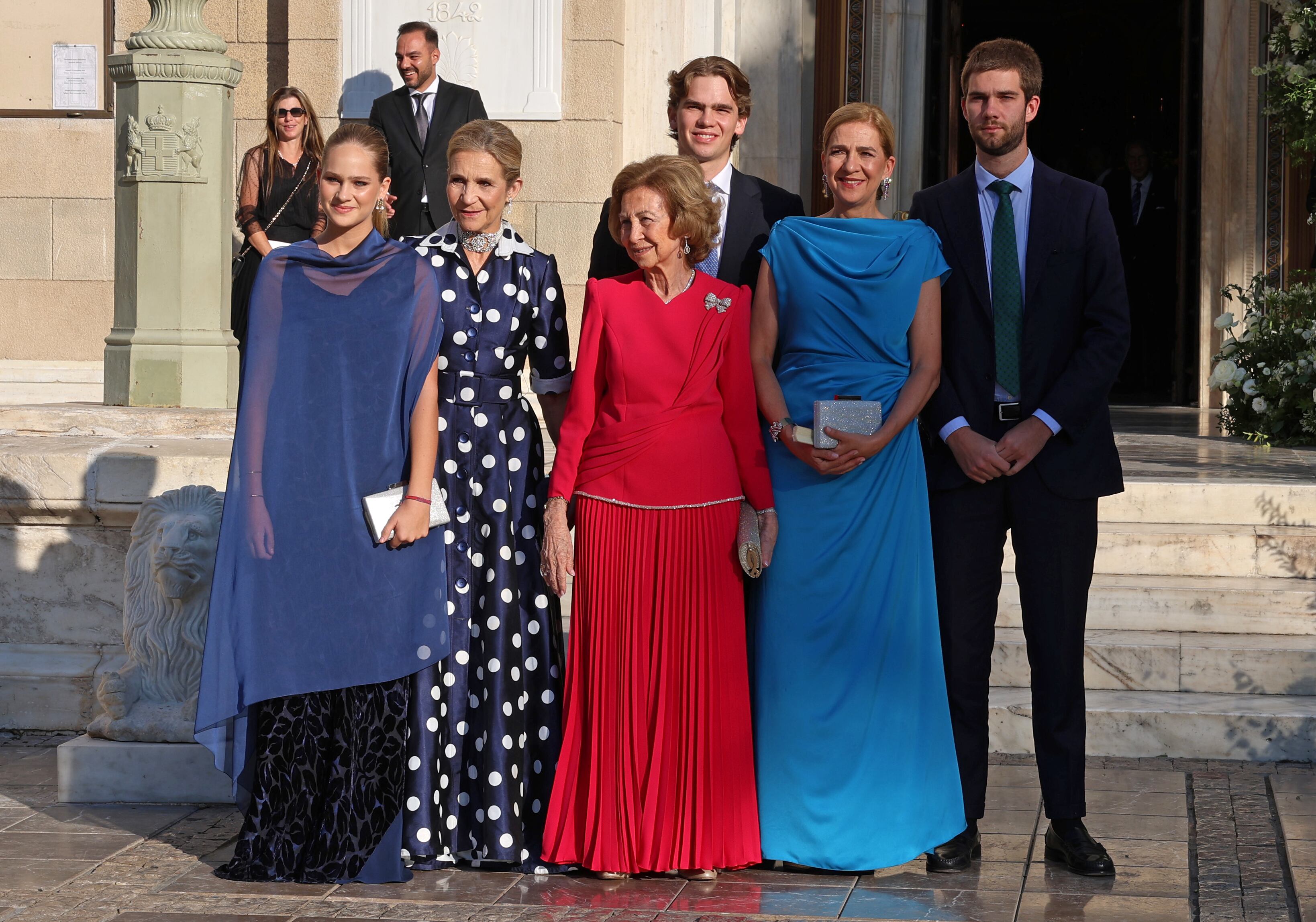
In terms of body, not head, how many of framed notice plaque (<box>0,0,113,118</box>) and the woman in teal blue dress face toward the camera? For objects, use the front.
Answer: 2

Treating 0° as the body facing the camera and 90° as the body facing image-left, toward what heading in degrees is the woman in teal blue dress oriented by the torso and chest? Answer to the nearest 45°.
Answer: approximately 0°

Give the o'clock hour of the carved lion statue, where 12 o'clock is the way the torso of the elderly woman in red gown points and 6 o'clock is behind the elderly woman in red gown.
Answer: The carved lion statue is roughly at 4 o'clock from the elderly woman in red gown.

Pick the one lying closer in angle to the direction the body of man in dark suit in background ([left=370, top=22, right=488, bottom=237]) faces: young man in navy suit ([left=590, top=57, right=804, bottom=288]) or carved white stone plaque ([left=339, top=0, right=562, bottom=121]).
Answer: the young man in navy suit

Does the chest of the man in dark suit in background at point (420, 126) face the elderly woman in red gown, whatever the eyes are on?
yes

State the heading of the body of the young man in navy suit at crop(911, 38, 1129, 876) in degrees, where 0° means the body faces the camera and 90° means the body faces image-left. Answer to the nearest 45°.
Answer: approximately 0°

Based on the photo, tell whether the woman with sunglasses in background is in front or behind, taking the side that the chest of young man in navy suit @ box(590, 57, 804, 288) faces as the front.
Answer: behind
